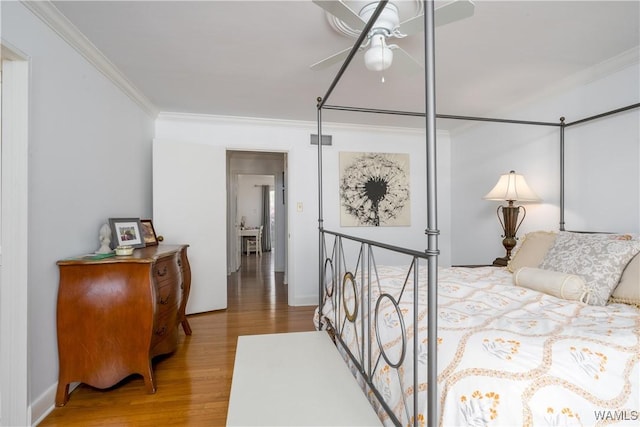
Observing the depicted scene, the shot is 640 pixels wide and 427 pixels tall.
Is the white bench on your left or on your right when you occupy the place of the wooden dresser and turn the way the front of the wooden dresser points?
on your right

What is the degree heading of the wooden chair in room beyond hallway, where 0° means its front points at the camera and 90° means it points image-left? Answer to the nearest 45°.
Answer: approximately 90°

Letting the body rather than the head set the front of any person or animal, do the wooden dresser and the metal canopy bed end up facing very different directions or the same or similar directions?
very different directions

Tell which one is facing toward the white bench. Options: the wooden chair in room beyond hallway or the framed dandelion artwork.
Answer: the framed dandelion artwork

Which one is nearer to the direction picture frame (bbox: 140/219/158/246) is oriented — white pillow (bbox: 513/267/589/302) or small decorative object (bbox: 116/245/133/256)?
the white pillow

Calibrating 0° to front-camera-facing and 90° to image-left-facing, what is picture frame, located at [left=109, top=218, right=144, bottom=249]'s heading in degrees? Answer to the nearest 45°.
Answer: approximately 315°

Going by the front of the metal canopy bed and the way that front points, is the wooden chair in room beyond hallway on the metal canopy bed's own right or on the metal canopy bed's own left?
on the metal canopy bed's own right

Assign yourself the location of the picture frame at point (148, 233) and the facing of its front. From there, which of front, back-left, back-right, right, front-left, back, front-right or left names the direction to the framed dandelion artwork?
front-left

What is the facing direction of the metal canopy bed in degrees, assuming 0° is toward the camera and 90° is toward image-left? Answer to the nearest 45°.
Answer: approximately 45°

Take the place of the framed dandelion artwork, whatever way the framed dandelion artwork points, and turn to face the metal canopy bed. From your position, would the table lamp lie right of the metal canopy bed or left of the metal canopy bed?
left

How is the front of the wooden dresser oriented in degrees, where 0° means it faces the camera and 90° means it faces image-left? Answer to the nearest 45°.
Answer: approximately 270°
